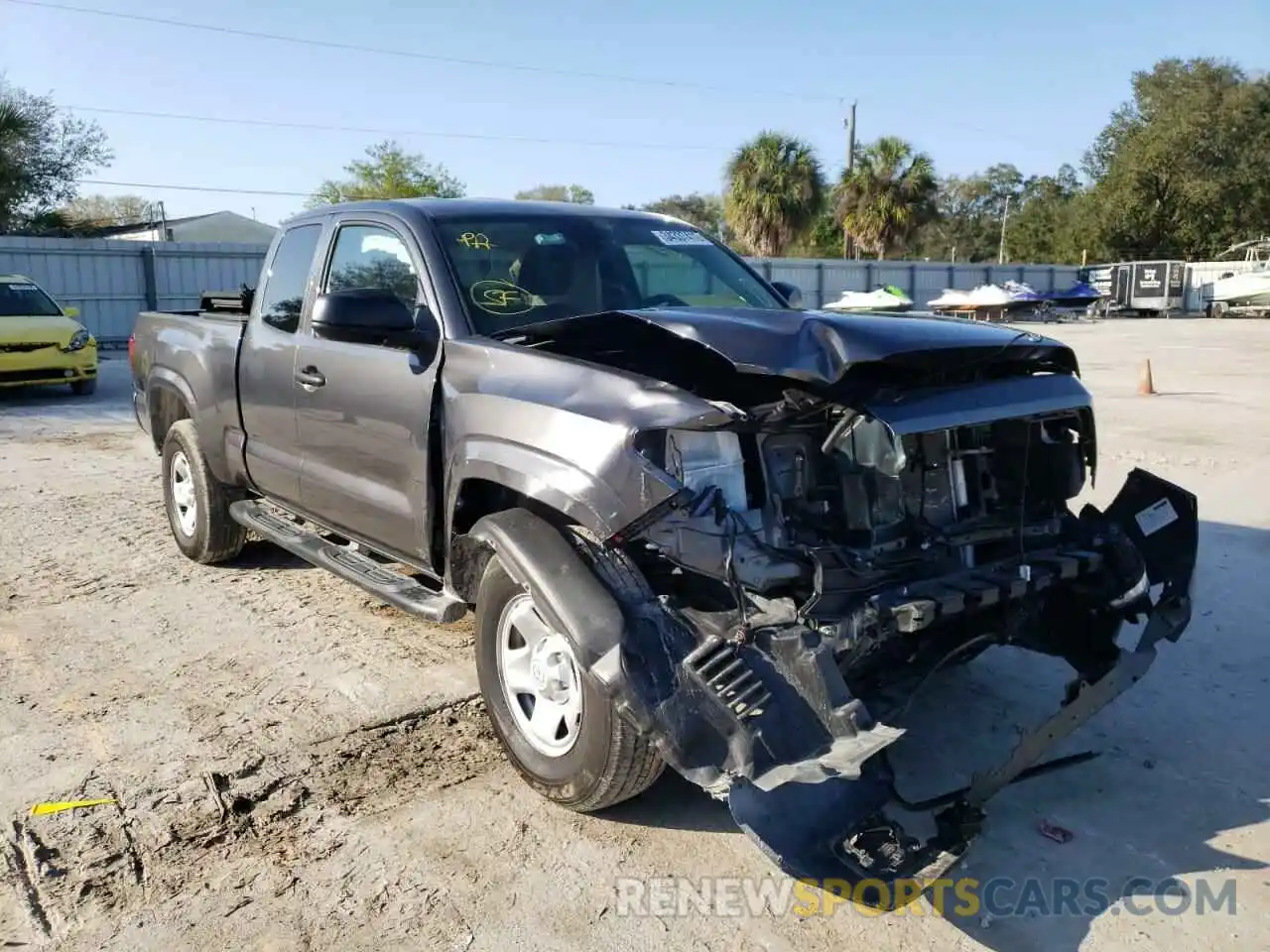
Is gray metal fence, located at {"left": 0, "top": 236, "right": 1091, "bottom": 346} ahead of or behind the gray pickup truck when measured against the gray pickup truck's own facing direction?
behind

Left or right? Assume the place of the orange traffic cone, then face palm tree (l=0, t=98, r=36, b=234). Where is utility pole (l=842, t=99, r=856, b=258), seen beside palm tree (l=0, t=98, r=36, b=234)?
right

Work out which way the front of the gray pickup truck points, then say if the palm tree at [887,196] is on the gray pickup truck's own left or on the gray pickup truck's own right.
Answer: on the gray pickup truck's own left

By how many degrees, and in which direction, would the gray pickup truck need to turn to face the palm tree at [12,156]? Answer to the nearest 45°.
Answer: approximately 180°

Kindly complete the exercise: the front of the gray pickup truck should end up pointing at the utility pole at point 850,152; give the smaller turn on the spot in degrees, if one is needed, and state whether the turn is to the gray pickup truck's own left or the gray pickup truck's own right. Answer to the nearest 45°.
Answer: approximately 135° to the gray pickup truck's own left

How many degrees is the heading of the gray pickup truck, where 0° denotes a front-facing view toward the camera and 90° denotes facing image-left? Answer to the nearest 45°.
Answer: approximately 315°

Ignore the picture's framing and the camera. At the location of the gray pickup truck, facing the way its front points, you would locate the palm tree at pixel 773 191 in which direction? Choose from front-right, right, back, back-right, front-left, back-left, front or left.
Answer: back-left
